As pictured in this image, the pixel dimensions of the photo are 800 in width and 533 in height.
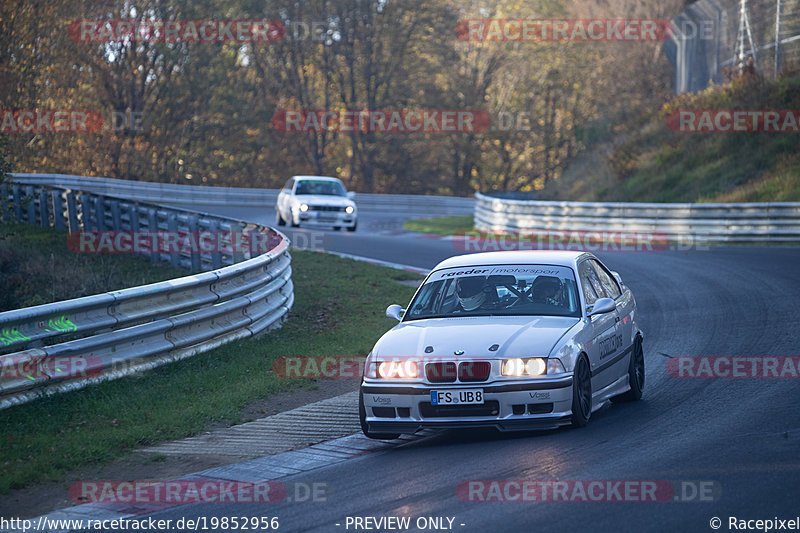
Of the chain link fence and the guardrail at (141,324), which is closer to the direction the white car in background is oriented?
the guardrail

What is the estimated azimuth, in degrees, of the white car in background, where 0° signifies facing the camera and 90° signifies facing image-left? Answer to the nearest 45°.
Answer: approximately 0°

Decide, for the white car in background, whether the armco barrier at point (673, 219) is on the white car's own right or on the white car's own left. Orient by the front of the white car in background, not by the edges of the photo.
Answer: on the white car's own left

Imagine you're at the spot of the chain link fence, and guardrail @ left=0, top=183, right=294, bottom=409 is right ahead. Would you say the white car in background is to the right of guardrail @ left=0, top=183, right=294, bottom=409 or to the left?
right

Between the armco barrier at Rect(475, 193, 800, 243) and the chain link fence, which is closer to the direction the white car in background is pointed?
the armco barrier

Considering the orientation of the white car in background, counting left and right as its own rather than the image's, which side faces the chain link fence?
left

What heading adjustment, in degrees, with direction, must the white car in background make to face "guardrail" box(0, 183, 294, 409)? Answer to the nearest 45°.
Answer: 0° — it already faces it
